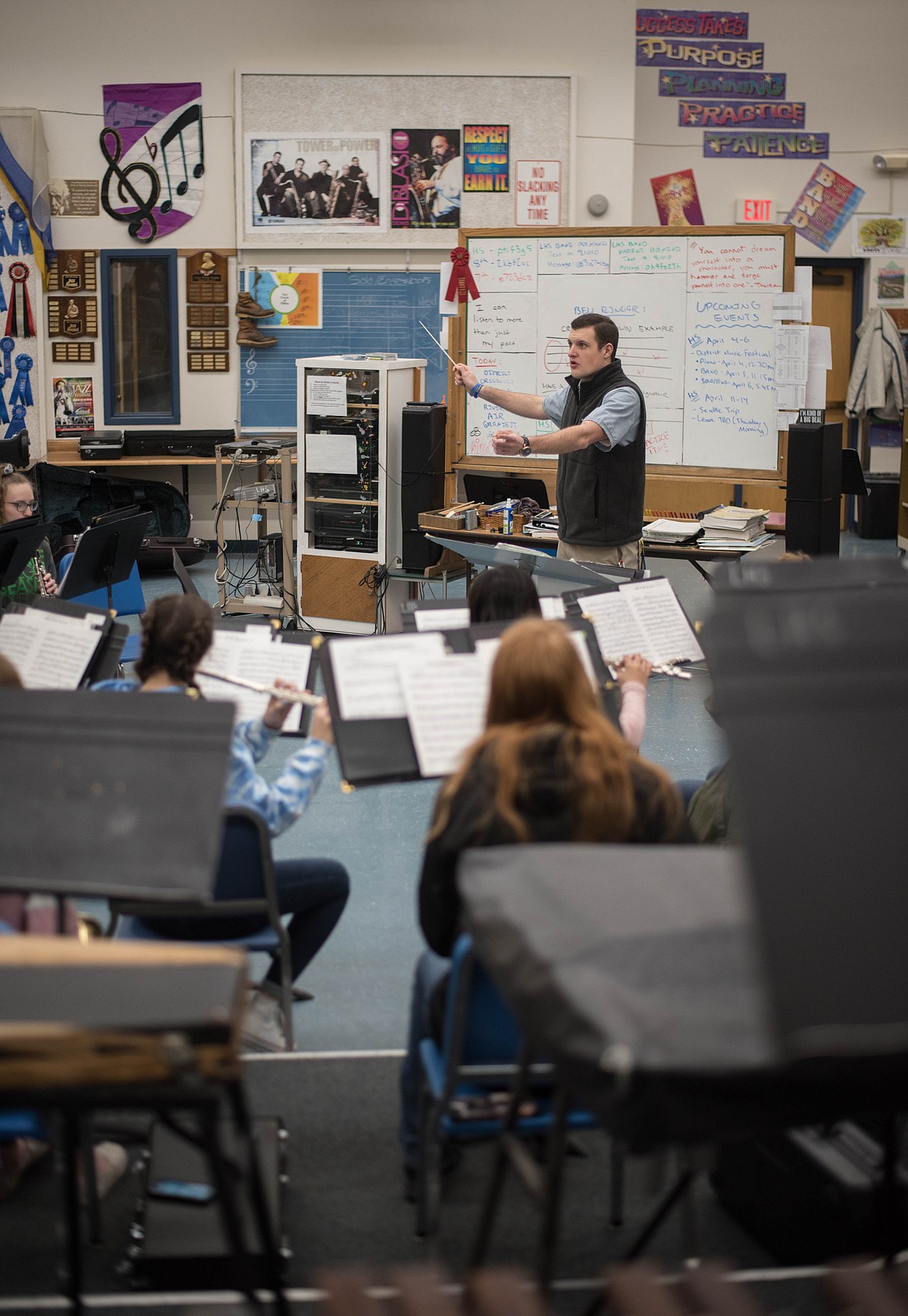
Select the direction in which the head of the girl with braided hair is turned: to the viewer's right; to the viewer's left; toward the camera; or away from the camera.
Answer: away from the camera

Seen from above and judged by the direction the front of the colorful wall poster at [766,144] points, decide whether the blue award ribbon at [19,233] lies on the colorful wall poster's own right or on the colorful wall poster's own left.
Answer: on the colorful wall poster's own right

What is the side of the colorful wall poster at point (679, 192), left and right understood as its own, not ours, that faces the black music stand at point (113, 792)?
front

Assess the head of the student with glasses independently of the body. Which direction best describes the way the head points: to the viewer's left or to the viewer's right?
to the viewer's right

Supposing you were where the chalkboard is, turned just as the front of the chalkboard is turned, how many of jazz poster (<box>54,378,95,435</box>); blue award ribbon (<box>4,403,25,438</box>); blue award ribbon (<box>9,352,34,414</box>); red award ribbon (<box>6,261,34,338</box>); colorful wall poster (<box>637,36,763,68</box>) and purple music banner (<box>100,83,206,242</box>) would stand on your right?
5

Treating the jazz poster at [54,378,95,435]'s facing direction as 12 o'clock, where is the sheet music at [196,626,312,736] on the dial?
The sheet music is roughly at 12 o'clock from the jazz poster.

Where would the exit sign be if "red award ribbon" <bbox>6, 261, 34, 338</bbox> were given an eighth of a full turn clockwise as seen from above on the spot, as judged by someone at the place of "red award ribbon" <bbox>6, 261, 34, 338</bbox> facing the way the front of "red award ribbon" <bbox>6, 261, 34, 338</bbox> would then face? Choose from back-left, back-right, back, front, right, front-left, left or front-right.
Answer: back-left
